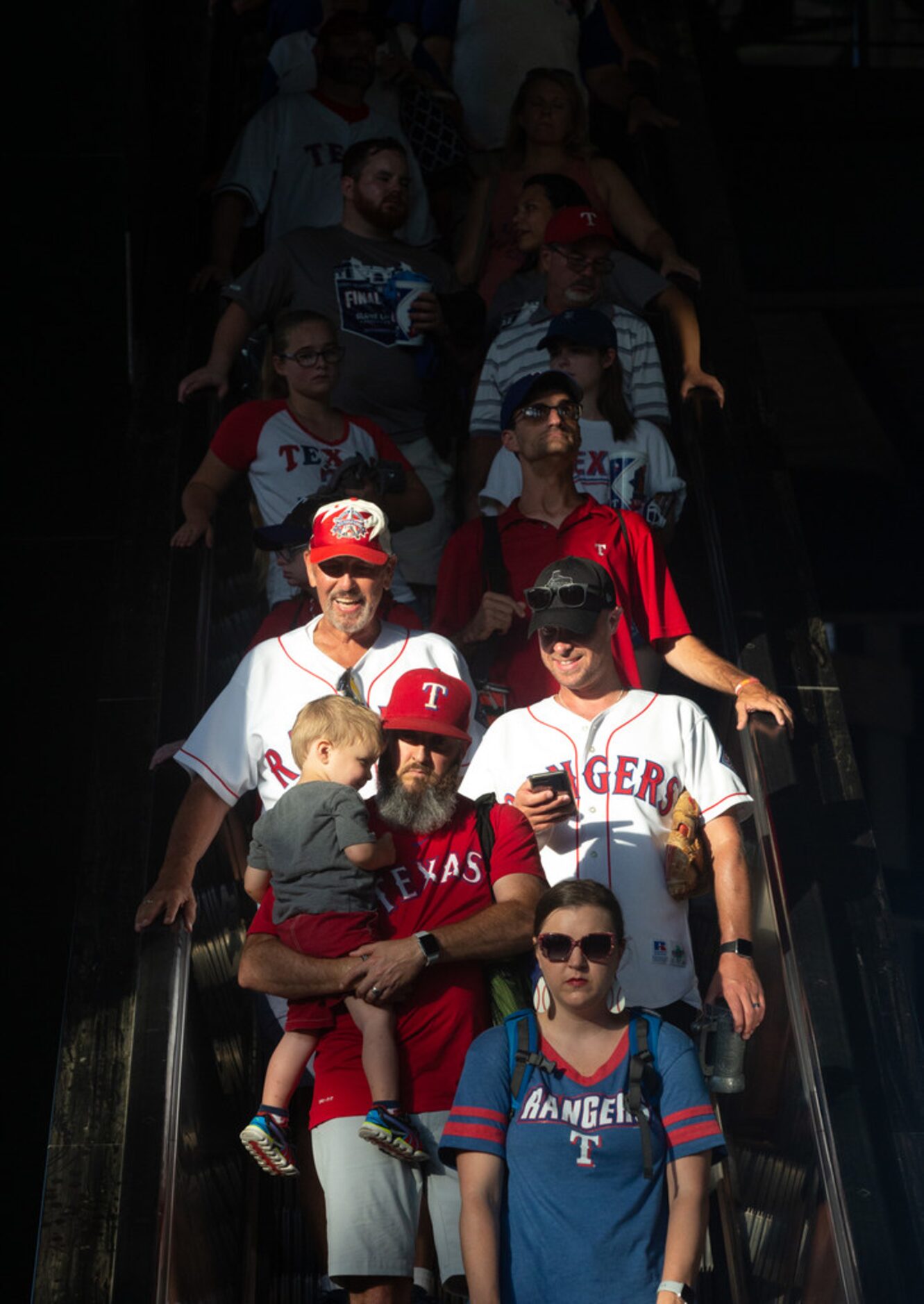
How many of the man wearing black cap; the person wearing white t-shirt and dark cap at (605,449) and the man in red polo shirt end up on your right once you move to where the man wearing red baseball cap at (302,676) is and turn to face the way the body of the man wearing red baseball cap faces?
0

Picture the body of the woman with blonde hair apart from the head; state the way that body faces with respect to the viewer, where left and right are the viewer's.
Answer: facing the viewer

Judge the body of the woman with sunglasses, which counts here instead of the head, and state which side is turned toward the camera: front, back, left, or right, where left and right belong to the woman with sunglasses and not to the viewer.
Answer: front

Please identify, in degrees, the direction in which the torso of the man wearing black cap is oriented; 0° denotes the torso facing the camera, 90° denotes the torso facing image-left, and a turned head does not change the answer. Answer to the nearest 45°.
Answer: approximately 0°

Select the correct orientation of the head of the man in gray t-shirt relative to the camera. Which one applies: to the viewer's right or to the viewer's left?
to the viewer's right

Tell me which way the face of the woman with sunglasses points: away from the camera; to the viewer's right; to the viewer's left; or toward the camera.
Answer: toward the camera

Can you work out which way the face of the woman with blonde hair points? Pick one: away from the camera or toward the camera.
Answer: toward the camera

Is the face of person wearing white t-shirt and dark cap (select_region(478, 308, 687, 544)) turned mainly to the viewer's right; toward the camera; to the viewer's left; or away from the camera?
toward the camera

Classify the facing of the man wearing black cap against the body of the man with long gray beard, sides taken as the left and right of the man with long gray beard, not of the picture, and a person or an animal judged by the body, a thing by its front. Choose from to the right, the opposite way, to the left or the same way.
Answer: the same way

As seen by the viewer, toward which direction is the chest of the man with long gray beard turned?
toward the camera

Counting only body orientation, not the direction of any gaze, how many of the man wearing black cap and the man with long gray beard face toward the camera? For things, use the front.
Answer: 2

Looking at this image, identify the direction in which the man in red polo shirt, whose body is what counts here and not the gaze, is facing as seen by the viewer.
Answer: toward the camera

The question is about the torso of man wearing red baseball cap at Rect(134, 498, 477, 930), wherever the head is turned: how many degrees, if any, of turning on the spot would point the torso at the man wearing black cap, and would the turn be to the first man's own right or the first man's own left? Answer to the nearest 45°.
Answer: approximately 90° to the first man's own left
